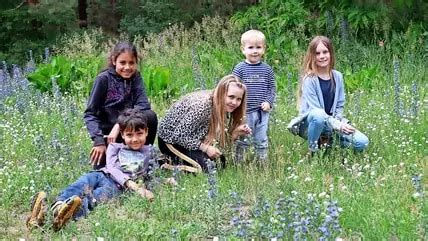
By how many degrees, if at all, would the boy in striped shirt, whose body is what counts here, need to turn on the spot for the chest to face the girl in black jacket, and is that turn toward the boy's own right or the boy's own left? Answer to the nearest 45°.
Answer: approximately 90° to the boy's own right

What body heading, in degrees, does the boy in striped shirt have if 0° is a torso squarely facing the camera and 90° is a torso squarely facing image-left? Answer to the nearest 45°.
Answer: approximately 0°

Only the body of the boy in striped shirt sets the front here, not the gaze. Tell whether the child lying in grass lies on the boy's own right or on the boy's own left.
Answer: on the boy's own right

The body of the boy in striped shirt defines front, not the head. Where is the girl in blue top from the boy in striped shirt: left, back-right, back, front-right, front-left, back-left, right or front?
left

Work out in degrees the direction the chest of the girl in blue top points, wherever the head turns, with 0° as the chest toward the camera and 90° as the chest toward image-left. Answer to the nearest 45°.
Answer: approximately 315°

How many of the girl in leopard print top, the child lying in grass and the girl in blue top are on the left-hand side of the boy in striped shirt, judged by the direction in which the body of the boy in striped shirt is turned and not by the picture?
1

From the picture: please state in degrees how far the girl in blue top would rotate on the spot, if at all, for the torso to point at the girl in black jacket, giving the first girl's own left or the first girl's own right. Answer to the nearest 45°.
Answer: approximately 135° to the first girl's own right

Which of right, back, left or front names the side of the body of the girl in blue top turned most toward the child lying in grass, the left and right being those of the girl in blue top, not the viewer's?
right

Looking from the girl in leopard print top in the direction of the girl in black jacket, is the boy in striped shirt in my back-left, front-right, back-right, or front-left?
back-right
